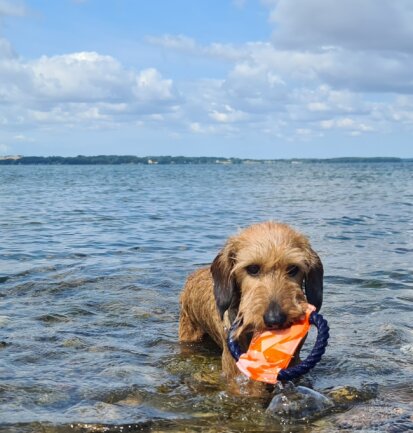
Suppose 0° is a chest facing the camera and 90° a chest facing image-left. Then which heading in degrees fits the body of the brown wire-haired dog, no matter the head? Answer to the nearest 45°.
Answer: approximately 315°
